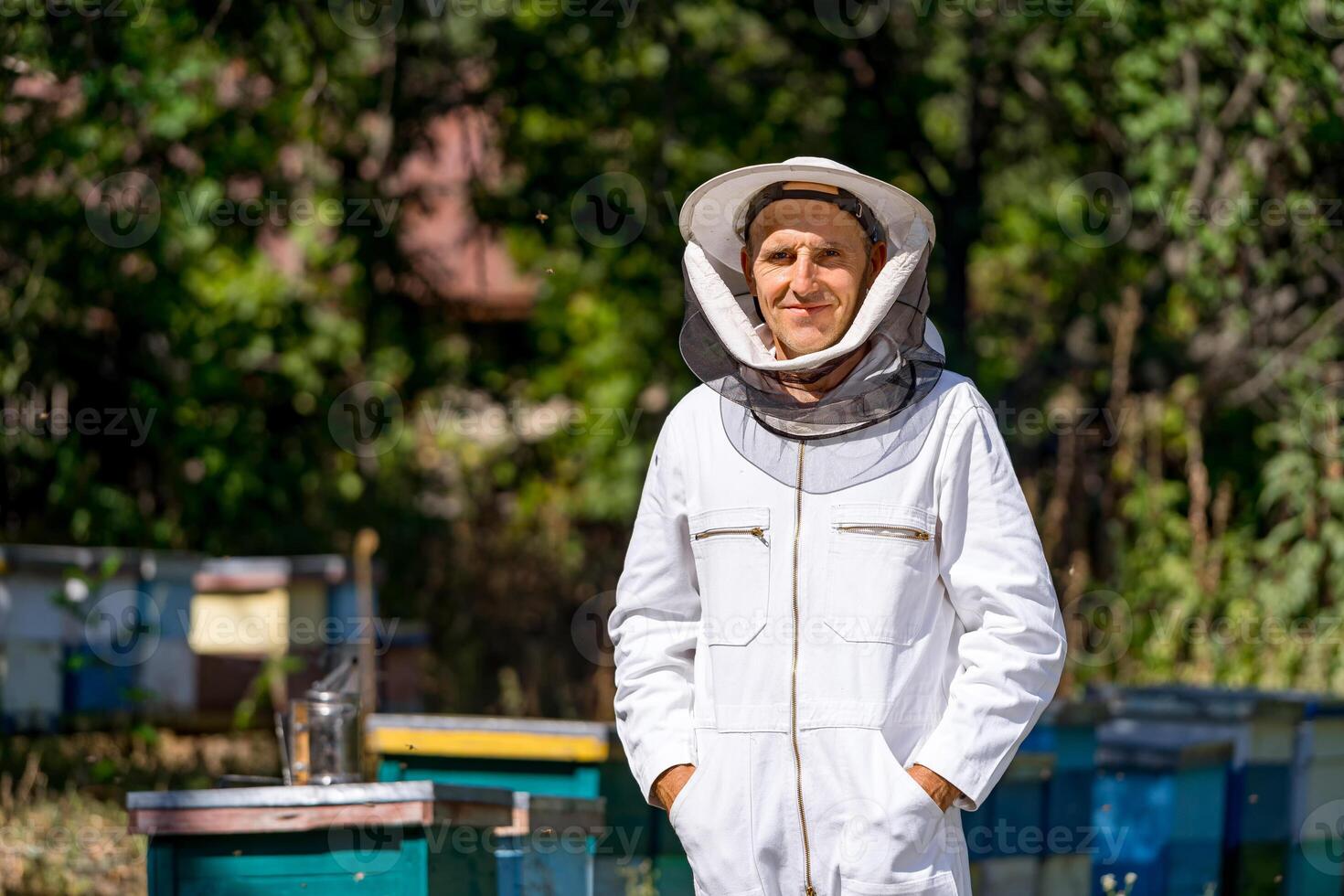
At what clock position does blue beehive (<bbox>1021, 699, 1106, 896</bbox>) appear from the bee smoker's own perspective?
The blue beehive is roughly at 12 o'clock from the bee smoker.

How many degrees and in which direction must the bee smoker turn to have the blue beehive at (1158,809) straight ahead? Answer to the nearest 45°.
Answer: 0° — it already faces it

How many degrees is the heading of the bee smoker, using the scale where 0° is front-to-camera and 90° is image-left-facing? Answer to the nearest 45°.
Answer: approximately 270°
